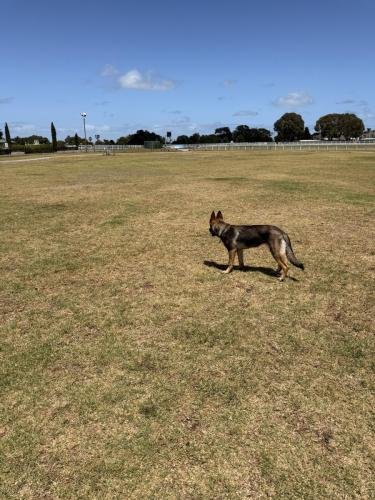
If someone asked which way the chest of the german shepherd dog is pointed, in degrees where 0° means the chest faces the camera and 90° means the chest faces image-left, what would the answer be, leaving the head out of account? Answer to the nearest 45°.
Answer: approximately 90°
